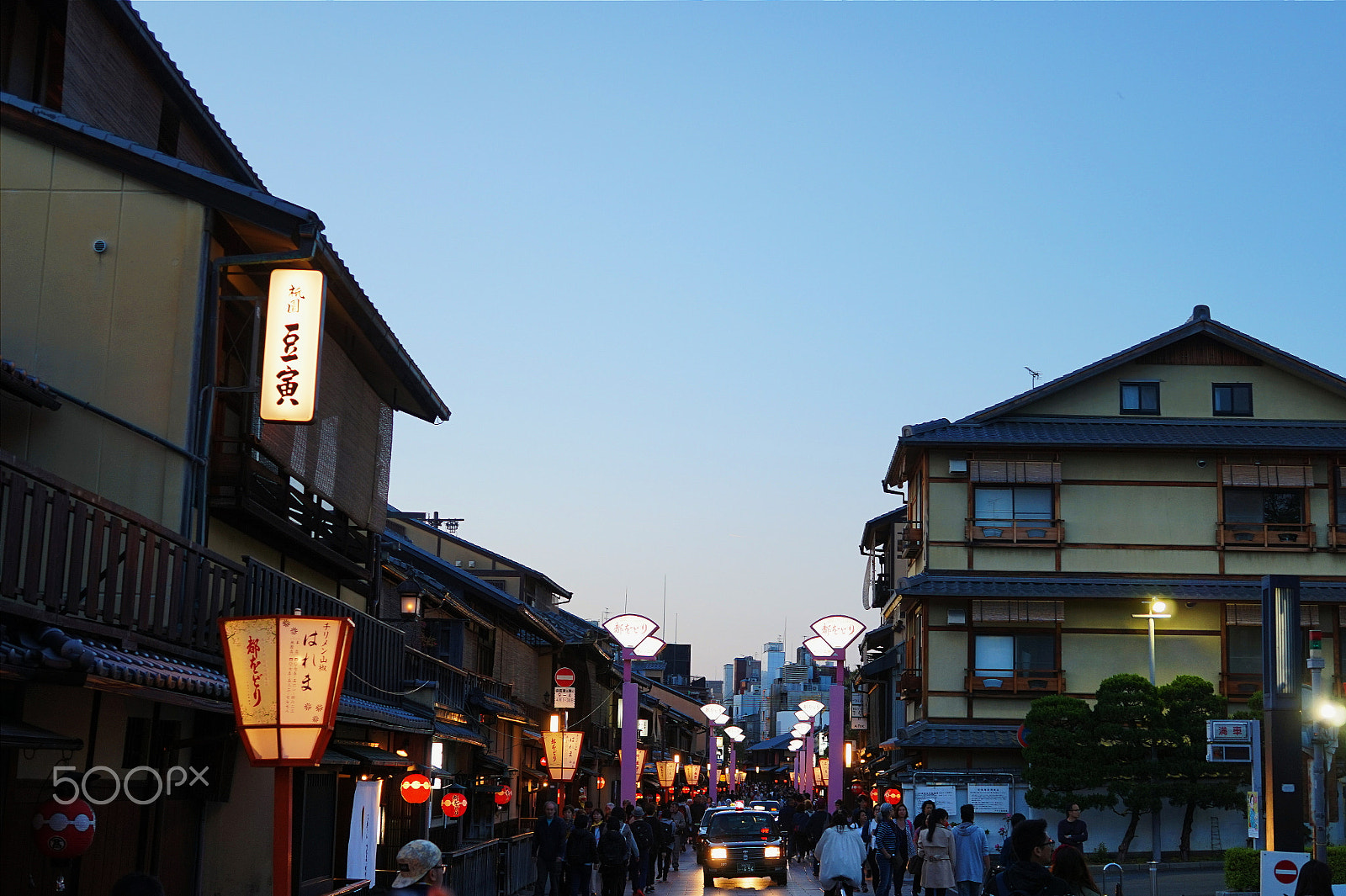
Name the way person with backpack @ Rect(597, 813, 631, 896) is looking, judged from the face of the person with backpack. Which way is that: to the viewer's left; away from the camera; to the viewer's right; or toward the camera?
away from the camera

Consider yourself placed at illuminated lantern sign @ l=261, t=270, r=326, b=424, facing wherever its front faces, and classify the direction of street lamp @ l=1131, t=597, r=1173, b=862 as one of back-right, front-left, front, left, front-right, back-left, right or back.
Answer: back-left

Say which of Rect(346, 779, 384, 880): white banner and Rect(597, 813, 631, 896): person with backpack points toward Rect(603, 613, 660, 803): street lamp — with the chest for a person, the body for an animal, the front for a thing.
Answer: the person with backpack

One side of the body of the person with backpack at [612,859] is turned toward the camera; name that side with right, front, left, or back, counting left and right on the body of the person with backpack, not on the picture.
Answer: back

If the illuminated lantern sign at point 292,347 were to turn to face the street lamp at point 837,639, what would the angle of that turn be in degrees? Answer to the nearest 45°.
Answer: approximately 135° to its left

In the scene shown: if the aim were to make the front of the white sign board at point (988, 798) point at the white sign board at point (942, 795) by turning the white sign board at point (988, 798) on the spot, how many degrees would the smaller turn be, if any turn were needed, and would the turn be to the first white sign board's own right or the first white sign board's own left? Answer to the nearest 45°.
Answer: approximately 135° to the first white sign board's own right

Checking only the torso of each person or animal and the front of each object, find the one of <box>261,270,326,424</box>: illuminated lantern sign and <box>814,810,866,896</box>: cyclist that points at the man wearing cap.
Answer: the illuminated lantern sign

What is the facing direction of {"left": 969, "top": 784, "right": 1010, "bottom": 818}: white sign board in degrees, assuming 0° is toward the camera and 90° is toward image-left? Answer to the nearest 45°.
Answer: approximately 0°
